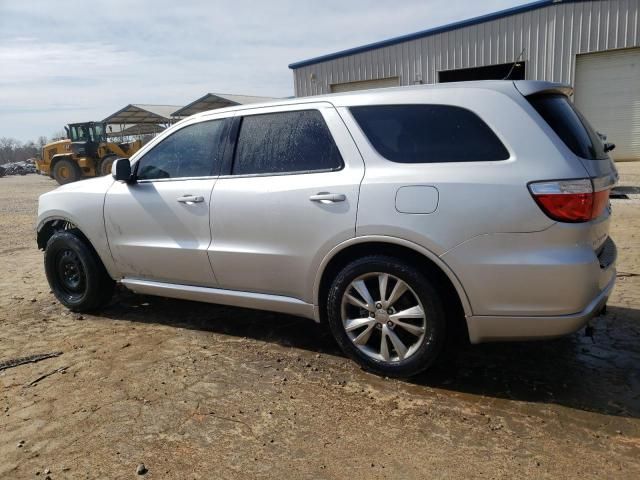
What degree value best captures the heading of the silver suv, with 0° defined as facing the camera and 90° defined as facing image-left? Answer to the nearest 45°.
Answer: approximately 135°

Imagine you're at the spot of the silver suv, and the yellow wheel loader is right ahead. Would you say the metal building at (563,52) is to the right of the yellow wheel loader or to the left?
right

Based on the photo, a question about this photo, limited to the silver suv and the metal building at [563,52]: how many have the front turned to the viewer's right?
0

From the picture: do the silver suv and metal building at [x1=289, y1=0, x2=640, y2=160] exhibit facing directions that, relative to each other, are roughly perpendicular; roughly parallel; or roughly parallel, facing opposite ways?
roughly perpendicular

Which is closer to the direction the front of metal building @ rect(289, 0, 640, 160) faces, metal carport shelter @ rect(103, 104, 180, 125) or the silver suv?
the silver suv

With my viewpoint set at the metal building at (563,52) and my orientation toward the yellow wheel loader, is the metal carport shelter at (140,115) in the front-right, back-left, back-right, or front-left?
front-right

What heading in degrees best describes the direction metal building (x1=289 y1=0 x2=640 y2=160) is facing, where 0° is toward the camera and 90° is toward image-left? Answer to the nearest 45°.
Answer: approximately 45°

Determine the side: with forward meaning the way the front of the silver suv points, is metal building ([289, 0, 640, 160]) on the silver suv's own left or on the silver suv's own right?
on the silver suv's own right

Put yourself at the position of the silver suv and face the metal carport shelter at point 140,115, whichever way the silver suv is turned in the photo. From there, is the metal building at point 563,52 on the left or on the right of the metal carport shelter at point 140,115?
right

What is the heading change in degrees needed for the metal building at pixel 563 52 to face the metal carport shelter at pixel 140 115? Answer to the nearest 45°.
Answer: approximately 90° to its right

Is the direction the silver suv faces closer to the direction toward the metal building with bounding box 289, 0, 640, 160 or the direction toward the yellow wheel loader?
the yellow wheel loader

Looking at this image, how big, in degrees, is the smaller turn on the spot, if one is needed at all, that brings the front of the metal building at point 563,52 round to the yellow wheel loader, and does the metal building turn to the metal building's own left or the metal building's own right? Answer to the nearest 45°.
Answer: approximately 45° to the metal building's own right

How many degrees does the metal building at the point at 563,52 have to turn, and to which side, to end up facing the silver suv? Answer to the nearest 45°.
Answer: approximately 45° to its left

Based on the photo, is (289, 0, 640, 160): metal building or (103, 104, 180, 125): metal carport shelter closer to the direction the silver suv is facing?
the metal carport shelter
